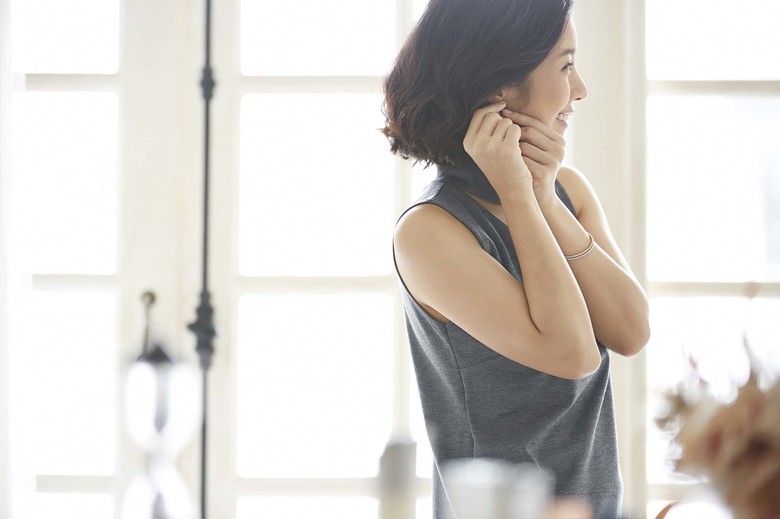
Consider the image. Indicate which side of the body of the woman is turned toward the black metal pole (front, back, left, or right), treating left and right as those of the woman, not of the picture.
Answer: back

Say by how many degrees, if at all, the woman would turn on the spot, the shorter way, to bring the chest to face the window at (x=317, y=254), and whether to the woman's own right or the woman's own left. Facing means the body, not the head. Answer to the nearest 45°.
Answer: approximately 180°

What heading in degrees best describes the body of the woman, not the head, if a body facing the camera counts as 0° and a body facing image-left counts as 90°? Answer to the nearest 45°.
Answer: approximately 315°

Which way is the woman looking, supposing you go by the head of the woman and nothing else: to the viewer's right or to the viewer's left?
to the viewer's right

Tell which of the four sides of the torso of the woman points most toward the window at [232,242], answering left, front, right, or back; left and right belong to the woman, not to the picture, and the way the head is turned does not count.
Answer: back
